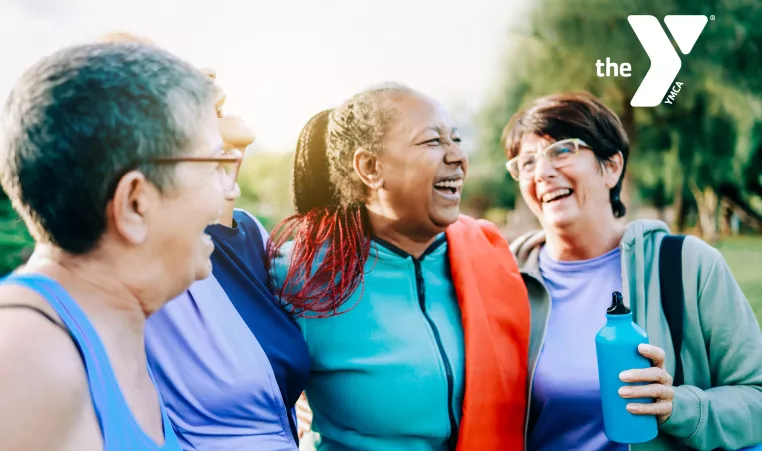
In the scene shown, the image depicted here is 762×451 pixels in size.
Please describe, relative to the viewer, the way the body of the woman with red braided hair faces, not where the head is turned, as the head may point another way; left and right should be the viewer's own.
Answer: facing the viewer and to the right of the viewer

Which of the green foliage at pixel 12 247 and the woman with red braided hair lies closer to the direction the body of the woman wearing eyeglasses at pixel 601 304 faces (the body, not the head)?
the woman with red braided hair

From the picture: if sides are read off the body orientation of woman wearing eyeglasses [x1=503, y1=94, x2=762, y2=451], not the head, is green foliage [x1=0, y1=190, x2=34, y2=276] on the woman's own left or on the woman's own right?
on the woman's own right

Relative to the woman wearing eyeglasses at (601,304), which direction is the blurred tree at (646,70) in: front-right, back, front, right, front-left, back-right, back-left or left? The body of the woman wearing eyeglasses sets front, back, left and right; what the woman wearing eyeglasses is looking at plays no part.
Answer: back-right

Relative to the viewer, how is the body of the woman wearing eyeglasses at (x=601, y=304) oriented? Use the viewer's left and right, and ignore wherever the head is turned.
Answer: facing the viewer and to the left of the viewer

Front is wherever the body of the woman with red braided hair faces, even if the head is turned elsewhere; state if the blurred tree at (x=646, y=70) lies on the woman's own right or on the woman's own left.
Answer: on the woman's own left

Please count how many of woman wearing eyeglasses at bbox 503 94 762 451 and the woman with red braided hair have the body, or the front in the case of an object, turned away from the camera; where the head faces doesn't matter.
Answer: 0

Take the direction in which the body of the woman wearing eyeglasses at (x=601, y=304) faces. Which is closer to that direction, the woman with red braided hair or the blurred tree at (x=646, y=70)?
the woman with red braided hair

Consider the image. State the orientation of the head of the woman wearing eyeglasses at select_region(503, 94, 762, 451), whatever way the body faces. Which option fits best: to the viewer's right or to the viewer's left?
to the viewer's left

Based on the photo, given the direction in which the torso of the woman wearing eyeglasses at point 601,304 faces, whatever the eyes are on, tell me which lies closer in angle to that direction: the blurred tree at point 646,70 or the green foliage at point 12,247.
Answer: the green foliage
